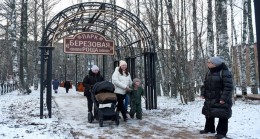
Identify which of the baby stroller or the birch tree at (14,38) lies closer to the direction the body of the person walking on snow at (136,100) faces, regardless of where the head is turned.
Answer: the baby stroller

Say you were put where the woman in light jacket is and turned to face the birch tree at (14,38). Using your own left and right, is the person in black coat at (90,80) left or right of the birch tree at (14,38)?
left

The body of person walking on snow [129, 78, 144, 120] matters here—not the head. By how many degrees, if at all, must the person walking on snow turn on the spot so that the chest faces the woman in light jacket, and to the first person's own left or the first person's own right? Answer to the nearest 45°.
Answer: approximately 45° to the first person's own right

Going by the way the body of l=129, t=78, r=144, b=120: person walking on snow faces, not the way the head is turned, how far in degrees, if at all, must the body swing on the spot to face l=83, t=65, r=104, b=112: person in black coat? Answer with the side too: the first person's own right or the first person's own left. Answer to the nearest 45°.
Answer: approximately 90° to the first person's own right

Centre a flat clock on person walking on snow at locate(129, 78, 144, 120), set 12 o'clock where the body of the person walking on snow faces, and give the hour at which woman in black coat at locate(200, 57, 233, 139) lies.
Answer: The woman in black coat is roughly at 11 o'clock from the person walking on snow.

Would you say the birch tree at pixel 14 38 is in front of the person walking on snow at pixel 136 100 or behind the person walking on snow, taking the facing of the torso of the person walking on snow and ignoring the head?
behind

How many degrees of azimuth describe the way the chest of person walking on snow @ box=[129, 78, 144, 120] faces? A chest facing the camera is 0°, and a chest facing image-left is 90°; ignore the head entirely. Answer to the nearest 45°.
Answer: approximately 0°
